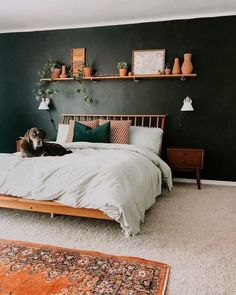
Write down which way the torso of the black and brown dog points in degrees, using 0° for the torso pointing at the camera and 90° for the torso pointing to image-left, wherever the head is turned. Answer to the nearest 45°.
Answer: approximately 45°

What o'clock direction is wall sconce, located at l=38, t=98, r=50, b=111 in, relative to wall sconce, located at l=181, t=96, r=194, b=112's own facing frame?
wall sconce, located at l=38, t=98, r=50, b=111 is roughly at 3 o'clock from wall sconce, located at l=181, t=96, r=194, b=112.

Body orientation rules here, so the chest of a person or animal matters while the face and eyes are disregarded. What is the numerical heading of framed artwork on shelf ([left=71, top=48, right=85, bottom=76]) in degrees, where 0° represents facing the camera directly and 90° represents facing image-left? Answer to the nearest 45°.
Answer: approximately 0°

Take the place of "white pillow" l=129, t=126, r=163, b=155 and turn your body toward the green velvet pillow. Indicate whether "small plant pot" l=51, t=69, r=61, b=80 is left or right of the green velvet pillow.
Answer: right

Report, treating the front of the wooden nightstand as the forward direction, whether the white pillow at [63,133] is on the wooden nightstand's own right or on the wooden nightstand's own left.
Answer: on the wooden nightstand's own right

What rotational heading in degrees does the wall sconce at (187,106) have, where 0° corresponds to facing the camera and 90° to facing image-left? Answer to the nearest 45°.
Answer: approximately 0°
